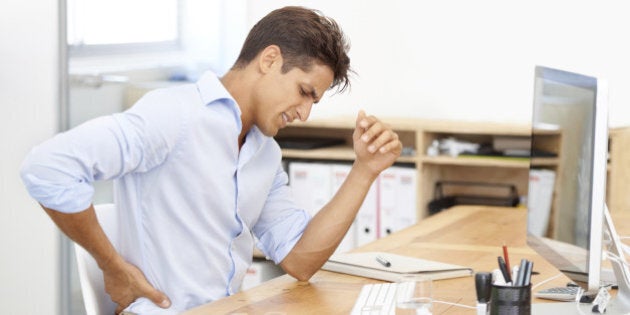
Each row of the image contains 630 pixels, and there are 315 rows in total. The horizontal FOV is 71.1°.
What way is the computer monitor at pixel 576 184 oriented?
to the viewer's left

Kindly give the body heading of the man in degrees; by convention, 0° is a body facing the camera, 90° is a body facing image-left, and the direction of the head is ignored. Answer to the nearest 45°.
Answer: approximately 315°

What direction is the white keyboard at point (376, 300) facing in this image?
to the viewer's left

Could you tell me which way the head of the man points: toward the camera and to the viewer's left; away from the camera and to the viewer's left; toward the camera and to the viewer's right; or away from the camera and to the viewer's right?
toward the camera and to the viewer's right

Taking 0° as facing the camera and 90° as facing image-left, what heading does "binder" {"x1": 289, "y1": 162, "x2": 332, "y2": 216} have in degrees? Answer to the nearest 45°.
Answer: approximately 0°
